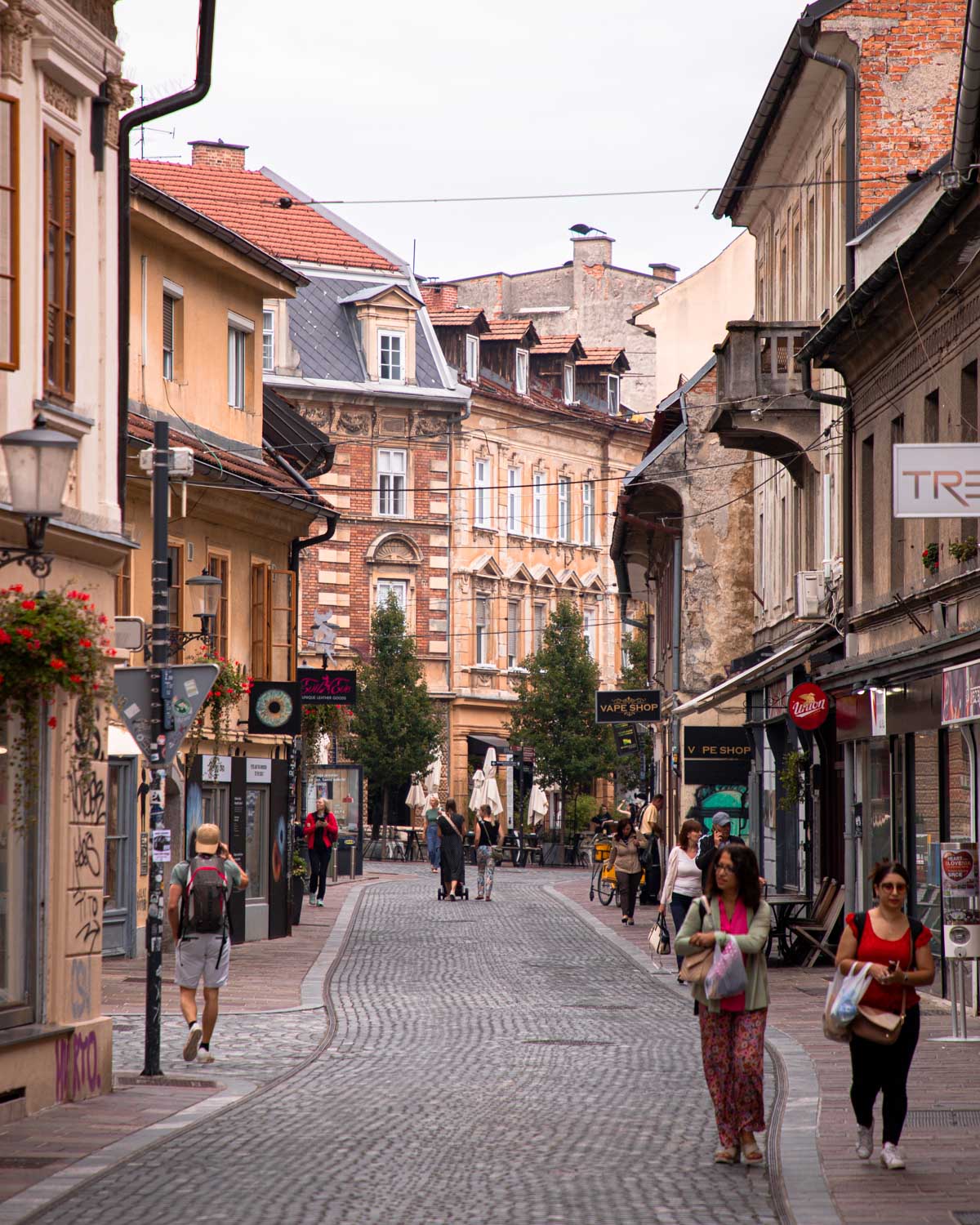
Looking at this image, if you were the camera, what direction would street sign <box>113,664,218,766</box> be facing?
facing away from the viewer

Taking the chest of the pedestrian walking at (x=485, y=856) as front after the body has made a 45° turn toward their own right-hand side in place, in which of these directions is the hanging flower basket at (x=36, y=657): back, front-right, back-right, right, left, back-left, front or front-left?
back-right

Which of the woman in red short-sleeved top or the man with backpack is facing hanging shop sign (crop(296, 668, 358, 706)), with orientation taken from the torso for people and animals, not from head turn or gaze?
the man with backpack

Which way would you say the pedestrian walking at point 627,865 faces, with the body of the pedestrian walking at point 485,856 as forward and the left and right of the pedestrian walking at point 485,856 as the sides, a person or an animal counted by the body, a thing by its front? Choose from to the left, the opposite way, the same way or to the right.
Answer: the opposite way

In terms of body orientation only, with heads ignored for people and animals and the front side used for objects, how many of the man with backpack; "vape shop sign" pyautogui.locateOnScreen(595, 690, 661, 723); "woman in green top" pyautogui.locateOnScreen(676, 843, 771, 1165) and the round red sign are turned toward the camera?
3

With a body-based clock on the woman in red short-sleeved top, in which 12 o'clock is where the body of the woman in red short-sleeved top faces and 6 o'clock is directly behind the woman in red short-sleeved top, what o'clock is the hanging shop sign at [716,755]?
The hanging shop sign is roughly at 6 o'clock from the woman in red short-sleeved top.

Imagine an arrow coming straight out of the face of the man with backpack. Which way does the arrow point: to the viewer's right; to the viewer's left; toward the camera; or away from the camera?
away from the camera

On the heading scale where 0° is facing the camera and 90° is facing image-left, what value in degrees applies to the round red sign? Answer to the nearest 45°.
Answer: approximately 0°

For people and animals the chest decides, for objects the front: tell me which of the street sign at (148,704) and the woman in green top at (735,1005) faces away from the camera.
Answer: the street sign

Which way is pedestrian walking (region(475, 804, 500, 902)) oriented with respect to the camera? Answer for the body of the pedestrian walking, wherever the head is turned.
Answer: away from the camera
